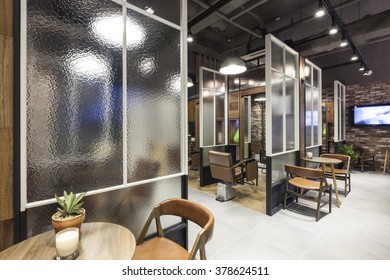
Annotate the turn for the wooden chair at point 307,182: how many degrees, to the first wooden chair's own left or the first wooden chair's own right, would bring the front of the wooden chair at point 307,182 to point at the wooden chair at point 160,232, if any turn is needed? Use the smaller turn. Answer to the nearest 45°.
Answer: approximately 135° to the first wooden chair's own right

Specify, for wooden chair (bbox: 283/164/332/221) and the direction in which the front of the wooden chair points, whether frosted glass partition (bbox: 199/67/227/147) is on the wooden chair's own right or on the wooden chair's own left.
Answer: on the wooden chair's own left

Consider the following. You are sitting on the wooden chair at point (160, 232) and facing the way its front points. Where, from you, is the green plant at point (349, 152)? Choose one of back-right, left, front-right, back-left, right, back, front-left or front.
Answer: back

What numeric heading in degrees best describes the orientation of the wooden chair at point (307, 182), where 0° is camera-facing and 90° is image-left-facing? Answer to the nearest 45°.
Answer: approximately 225°
